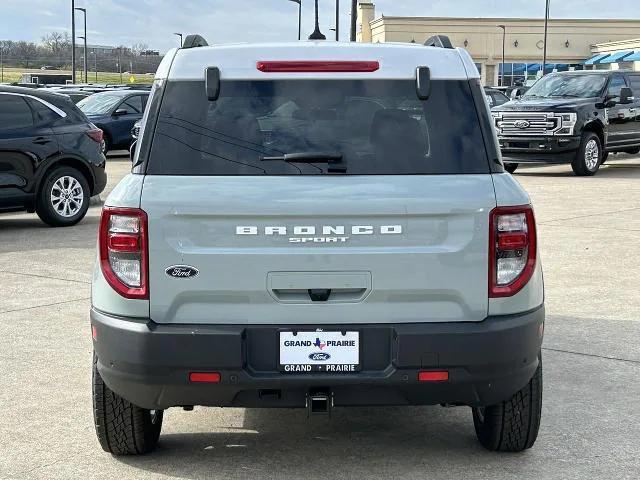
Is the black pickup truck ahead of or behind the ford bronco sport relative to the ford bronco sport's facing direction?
ahead

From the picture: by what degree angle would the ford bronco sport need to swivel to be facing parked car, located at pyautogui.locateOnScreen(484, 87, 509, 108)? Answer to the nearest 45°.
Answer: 0° — it already faces it

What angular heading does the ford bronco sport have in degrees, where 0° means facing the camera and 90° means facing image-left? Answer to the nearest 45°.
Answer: approximately 180°

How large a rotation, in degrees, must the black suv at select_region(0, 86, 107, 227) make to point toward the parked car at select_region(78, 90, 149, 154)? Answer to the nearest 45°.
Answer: approximately 90° to its right

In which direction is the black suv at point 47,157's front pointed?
to the viewer's left

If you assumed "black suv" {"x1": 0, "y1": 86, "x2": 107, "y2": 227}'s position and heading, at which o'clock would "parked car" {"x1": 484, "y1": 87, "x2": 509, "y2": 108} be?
The parked car is roughly at 4 o'clock from the black suv.

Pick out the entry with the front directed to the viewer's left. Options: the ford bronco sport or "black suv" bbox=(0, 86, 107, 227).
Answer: the black suv

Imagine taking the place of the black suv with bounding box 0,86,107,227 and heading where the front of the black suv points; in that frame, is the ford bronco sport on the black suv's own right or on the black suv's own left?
on the black suv's own left

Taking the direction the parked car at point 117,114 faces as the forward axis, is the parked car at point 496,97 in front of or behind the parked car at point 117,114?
behind

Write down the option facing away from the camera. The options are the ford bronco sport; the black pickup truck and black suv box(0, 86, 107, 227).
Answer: the ford bronco sport

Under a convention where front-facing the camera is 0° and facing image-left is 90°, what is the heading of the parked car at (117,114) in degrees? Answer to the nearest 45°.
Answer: approximately 45°

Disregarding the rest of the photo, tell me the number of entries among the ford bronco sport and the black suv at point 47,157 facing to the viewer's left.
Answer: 1
